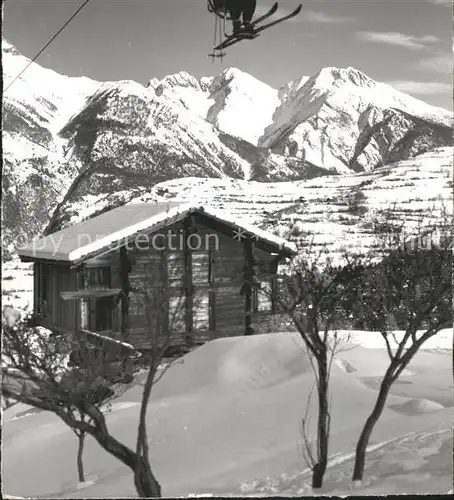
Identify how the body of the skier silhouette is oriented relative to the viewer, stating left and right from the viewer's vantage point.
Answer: facing to the right of the viewer

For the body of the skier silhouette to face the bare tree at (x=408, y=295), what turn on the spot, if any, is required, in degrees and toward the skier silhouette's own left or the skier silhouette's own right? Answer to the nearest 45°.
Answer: approximately 45° to the skier silhouette's own left

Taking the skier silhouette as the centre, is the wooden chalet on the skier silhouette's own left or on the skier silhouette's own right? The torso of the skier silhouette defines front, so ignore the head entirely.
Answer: on the skier silhouette's own left
